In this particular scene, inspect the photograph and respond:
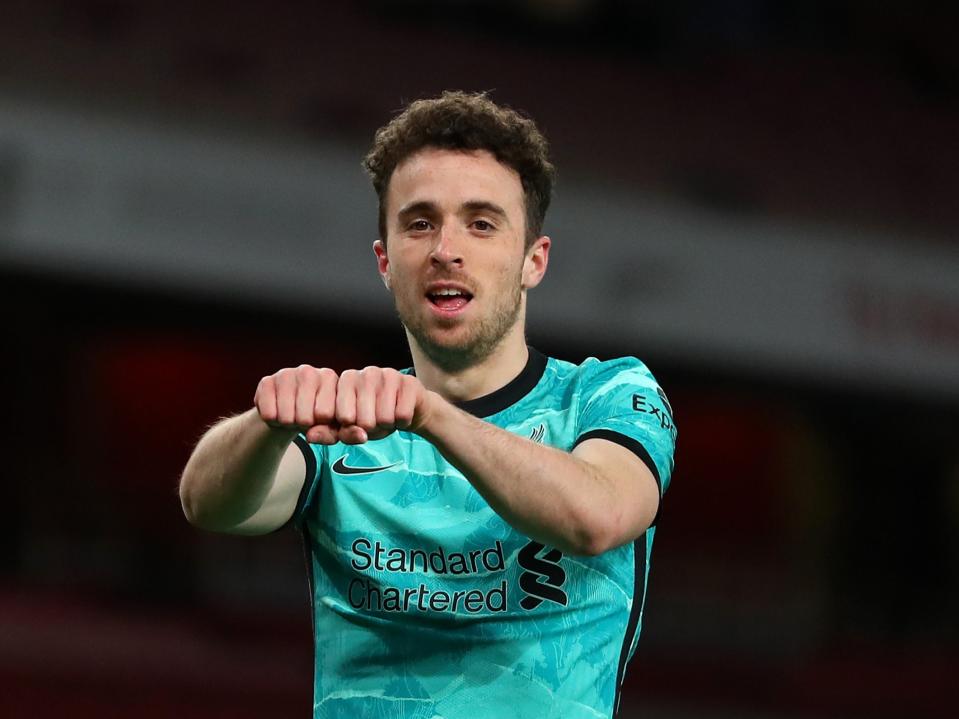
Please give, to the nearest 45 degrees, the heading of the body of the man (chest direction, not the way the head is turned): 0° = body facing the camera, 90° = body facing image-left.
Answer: approximately 0°
